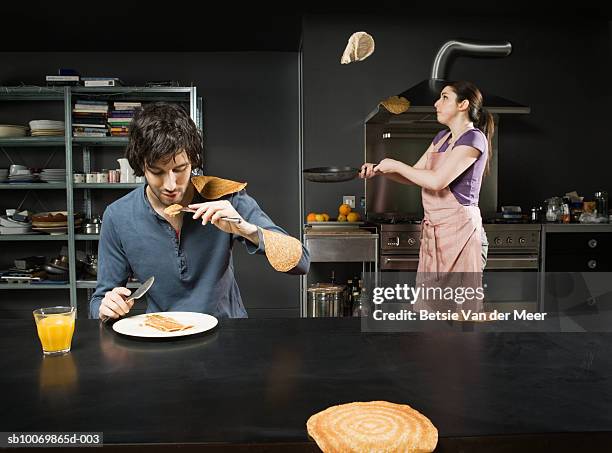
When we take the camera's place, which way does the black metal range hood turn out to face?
facing the viewer

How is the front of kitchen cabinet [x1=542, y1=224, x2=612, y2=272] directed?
toward the camera

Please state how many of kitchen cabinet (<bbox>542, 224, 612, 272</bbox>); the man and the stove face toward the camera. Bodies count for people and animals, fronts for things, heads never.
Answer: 3

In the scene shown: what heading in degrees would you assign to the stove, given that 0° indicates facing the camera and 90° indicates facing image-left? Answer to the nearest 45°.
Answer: approximately 0°

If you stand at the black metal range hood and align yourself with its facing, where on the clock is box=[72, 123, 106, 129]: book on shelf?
The book on shelf is roughly at 3 o'clock from the black metal range hood.

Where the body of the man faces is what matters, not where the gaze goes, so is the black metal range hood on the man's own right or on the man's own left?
on the man's own left

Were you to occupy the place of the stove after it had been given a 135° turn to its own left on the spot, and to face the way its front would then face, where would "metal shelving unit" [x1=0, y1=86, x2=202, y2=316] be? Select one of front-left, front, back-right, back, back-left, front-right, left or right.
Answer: back-left

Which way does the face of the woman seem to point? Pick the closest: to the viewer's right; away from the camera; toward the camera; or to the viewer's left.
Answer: to the viewer's left

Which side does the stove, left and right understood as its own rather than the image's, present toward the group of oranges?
right
